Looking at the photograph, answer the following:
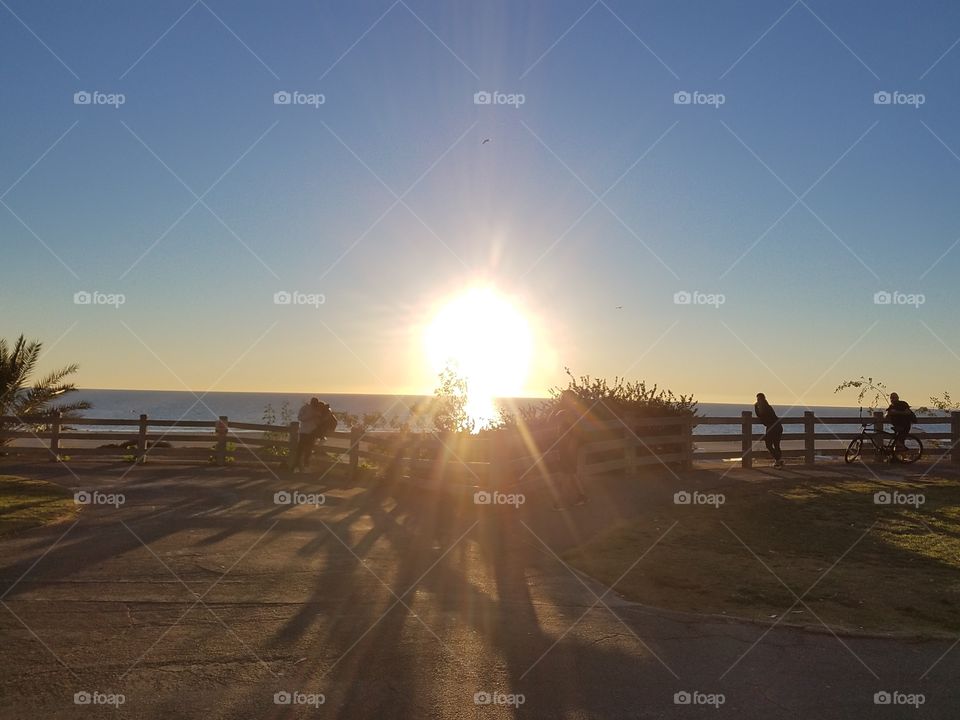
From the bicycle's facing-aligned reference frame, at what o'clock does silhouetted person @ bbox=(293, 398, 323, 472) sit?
The silhouetted person is roughly at 11 o'clock from the bicycle.

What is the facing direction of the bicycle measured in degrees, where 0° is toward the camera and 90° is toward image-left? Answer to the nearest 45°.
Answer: approximately 90°

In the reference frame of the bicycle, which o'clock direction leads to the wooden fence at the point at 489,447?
The wooden fence is roughly at 11 o'clock from the bicycle.

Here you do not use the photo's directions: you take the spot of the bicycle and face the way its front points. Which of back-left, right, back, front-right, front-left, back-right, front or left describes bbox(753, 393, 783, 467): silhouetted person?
front-left

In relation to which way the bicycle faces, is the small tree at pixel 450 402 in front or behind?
in front
